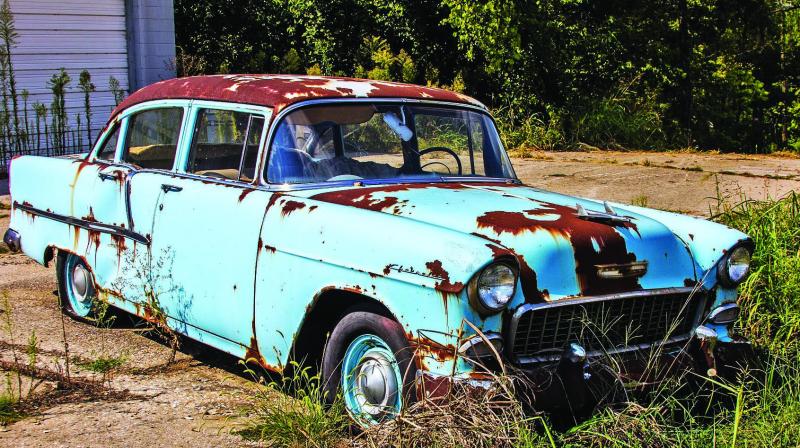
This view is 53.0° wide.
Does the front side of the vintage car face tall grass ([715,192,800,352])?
no

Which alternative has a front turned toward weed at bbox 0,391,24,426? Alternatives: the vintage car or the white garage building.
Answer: the white garage building

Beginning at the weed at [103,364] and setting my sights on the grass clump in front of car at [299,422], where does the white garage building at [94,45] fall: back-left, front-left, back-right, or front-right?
back-left

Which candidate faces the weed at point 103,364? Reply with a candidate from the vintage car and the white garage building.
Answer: the white garage building

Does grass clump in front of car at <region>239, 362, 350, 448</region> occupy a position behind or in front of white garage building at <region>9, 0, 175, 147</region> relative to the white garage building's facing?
in front

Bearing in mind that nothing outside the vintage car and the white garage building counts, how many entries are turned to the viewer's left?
0

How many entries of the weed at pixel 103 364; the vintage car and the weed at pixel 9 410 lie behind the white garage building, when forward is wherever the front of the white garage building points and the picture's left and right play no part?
0

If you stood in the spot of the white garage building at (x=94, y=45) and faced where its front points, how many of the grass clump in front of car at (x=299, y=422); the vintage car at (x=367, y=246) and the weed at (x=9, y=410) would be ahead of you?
3

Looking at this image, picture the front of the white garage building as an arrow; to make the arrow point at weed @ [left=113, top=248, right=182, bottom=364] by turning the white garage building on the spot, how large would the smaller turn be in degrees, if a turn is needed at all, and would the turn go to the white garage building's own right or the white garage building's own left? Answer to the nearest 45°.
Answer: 0° — it already faces it

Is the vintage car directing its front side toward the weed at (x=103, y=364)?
no

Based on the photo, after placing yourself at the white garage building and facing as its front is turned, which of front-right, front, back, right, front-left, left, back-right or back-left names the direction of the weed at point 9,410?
front

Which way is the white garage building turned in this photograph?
toward the camera

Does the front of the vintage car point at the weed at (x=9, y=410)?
no

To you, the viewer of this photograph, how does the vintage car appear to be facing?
facing the viewer and to the right of the viewer
